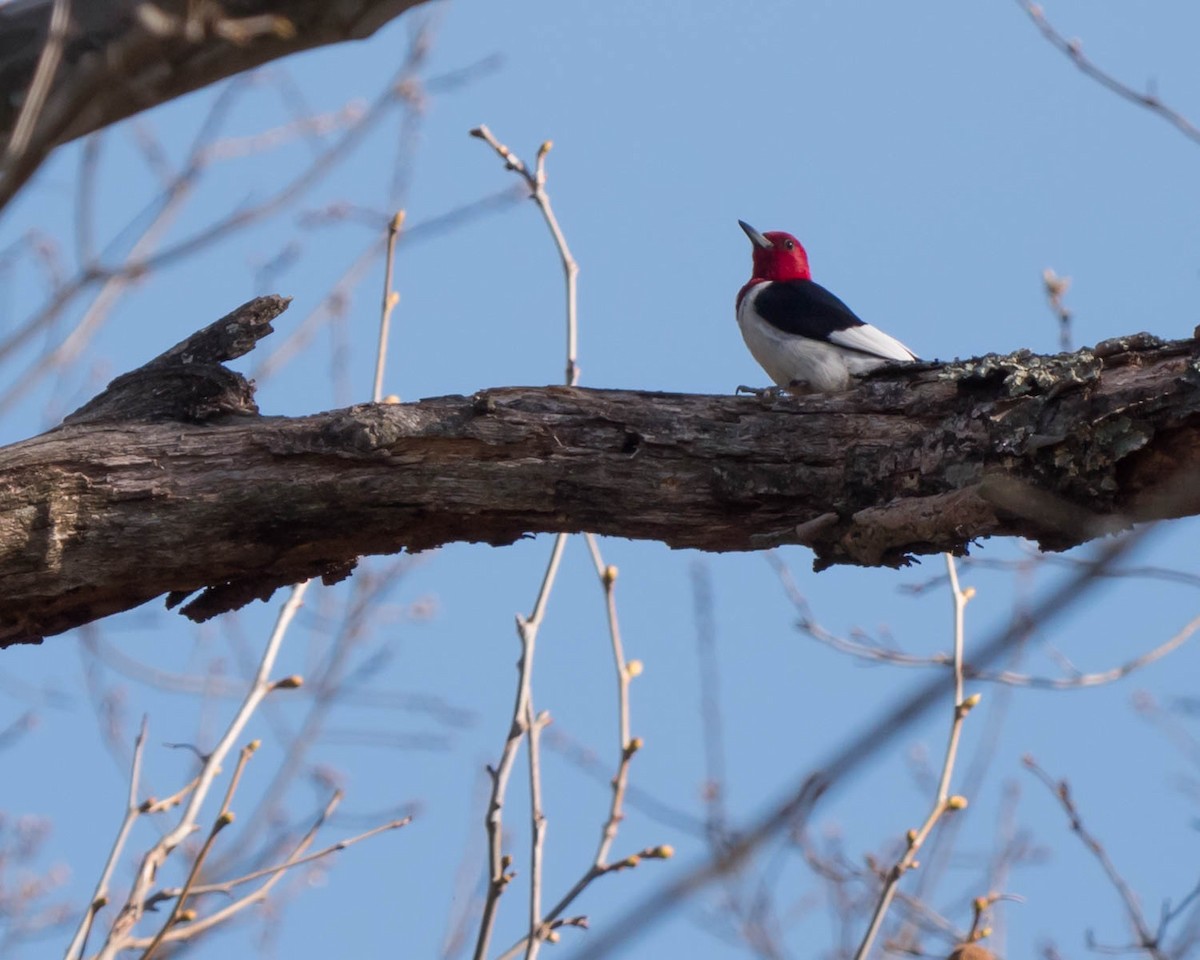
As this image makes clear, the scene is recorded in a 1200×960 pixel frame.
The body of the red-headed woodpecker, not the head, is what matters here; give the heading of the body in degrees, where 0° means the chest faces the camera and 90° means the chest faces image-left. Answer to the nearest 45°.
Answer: approximately 90°
